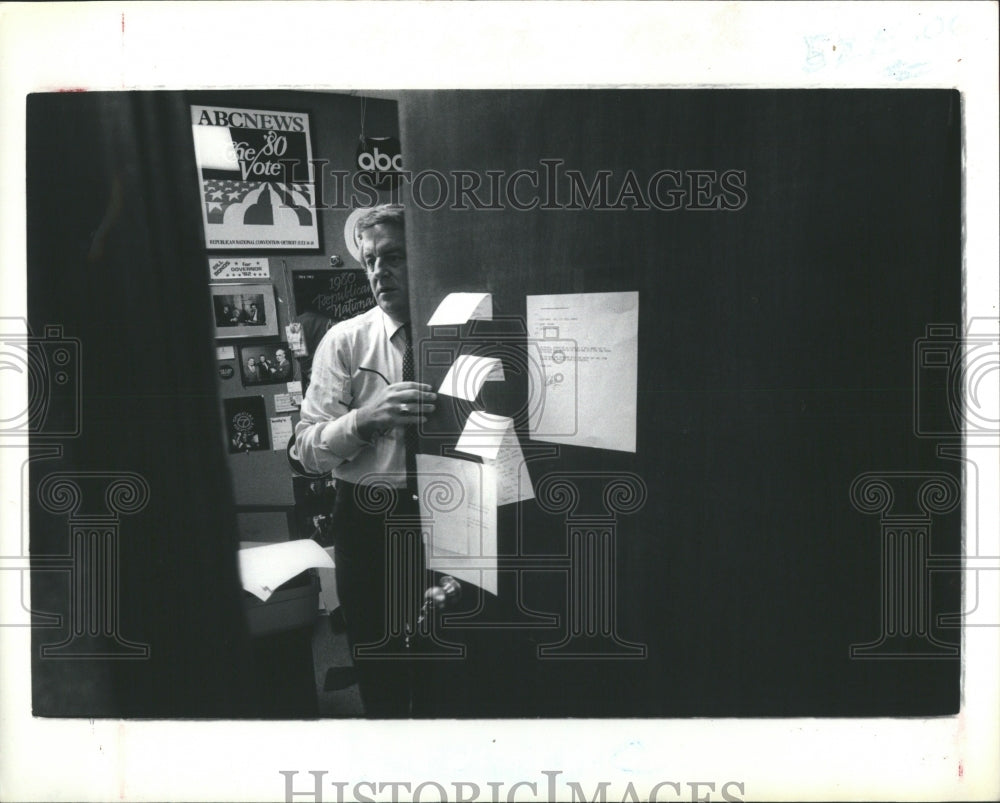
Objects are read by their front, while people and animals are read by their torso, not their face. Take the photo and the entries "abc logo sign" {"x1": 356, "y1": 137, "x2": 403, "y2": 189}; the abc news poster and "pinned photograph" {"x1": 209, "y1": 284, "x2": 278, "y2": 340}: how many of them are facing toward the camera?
3

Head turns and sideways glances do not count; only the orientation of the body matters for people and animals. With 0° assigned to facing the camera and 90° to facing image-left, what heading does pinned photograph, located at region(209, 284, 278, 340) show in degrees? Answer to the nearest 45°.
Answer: approximately 0°

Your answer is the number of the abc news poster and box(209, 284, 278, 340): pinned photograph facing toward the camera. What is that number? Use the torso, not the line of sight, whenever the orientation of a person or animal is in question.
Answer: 2
